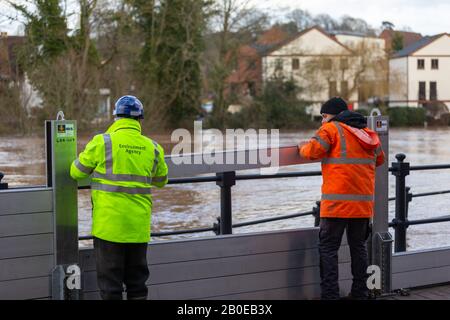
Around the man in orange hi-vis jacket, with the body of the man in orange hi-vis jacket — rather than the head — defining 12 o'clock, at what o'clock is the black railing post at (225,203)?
The black railing post is roughly at 11 o'clock from the man in orange hi-vis jacket.

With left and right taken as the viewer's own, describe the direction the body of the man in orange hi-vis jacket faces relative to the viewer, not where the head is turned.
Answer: facing away from the viewer and to the left of the viewer

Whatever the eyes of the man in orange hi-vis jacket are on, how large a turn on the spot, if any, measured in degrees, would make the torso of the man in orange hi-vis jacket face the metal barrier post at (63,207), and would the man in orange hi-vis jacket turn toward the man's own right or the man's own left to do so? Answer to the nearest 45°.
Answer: approximately 90° to the man's own left

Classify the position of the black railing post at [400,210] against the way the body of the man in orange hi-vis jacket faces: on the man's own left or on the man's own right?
on the man's own right

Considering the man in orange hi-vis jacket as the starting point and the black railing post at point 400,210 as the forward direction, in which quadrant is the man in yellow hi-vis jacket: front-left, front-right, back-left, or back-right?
back-left

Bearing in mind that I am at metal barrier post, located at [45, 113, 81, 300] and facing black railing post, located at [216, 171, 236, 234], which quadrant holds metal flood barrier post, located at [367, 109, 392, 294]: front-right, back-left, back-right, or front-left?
front-right

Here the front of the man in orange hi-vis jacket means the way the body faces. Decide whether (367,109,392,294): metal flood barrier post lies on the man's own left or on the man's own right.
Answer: on the man's own right

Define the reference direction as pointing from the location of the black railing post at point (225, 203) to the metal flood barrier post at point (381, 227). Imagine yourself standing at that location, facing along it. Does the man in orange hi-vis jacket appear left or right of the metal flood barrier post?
right

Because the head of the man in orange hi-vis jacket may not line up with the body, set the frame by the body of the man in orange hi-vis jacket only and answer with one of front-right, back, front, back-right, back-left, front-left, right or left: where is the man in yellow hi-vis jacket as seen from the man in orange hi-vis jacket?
left

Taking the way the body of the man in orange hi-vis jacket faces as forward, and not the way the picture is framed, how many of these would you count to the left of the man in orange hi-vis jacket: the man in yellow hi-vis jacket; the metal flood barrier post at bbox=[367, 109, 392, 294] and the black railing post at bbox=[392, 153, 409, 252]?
1

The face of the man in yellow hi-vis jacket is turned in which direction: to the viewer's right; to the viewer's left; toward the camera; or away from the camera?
away from the camera
